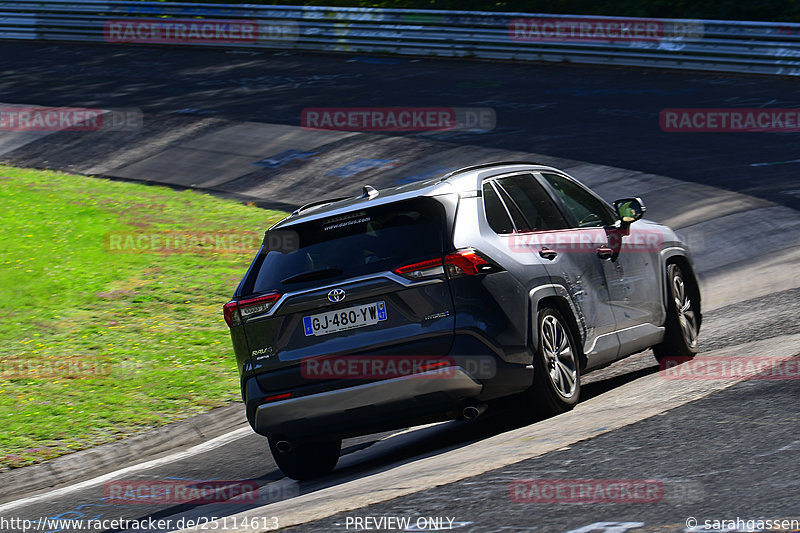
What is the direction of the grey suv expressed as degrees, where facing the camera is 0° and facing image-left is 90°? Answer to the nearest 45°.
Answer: approximately 225°

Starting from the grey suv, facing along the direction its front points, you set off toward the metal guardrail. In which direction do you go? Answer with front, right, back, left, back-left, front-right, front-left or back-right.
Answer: front-left
